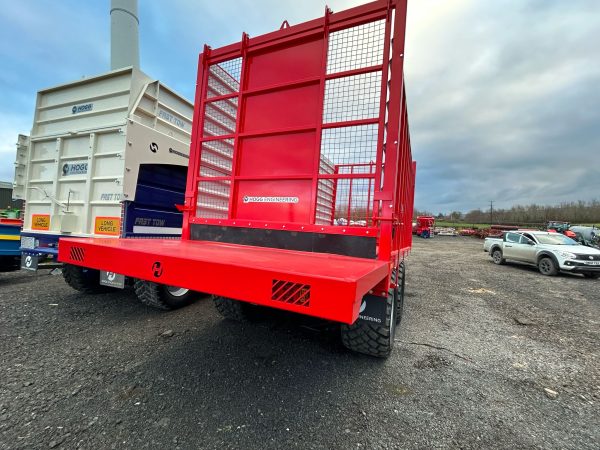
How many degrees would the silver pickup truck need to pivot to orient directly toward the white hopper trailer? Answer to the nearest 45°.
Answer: approximately 90° to its right

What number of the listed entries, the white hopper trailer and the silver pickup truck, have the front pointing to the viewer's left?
0

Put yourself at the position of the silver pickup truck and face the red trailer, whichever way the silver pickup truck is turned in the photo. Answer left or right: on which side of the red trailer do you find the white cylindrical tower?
right

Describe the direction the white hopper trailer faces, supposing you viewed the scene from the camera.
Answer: facing away from the viewer and to the right of the viewer

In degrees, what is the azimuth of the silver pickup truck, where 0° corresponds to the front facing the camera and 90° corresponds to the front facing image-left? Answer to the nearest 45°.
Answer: approximately 315°

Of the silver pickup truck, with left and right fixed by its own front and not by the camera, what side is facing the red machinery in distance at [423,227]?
back

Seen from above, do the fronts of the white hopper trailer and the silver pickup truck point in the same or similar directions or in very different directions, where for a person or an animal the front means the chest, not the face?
very different directions

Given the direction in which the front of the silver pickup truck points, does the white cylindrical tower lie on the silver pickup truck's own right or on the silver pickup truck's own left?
on the silver pickup truck's own right

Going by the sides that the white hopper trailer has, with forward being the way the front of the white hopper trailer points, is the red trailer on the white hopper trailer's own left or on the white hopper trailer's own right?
on the white hopper trailer's own right
